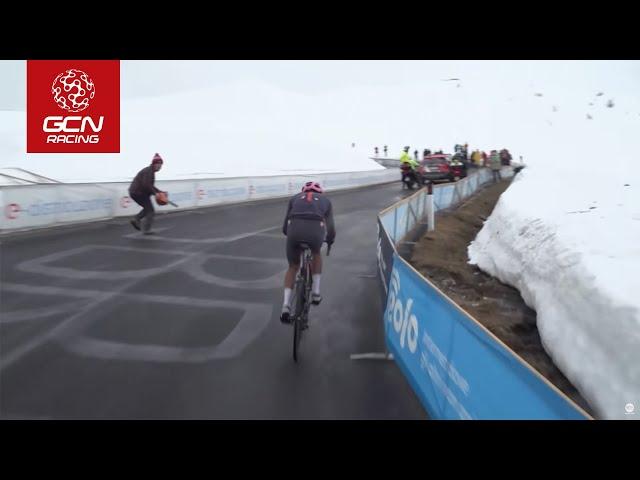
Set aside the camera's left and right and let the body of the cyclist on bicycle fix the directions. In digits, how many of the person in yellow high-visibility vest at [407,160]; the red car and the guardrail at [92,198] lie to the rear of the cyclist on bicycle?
0

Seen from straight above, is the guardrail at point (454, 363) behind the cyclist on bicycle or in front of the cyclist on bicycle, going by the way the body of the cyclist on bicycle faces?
behind

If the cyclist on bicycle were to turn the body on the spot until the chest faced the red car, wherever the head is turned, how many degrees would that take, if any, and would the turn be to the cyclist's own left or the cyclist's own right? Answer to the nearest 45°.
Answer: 0° — they already face it

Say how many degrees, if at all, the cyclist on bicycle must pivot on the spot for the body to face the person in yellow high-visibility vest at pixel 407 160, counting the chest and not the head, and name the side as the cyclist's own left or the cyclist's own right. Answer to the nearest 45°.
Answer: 0° — they already face them

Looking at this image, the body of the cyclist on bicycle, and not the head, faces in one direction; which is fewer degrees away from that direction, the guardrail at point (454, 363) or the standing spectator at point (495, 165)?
the standing spectator

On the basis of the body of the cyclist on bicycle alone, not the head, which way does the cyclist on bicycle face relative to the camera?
away from the camera
